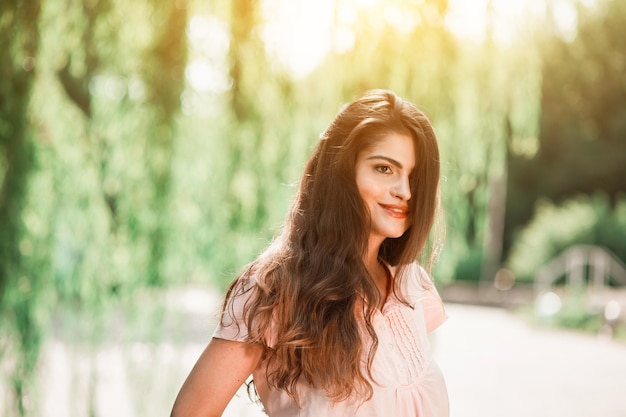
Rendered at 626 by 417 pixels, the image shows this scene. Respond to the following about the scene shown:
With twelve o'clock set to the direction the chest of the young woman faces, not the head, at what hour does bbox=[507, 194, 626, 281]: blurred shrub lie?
The blurred shrub is roughly at 8 o'clock from the young woman.

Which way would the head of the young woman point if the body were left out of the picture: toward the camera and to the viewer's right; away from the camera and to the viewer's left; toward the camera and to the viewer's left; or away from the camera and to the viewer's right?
toward the camera and to the viewer's right

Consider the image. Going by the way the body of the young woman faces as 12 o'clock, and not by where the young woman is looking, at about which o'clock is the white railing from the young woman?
The white railing is roughly at 8 o'clock from the young woman.

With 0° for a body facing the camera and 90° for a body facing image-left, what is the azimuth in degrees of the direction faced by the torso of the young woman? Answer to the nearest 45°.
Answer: approximately 315°

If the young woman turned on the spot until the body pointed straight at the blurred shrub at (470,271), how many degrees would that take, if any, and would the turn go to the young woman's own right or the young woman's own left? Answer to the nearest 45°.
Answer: approximately 135° to the young woman's own left

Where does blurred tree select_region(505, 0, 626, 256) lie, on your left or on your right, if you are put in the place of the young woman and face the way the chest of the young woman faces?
on your left
